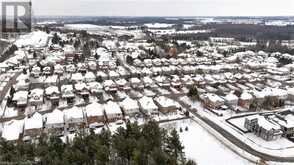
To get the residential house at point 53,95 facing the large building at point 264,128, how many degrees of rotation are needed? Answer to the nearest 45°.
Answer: approximately 45° to its left

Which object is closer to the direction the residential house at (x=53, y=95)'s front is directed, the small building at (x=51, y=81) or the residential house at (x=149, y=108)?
the residential house

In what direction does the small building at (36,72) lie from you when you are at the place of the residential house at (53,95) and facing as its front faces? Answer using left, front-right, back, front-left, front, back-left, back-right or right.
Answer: back

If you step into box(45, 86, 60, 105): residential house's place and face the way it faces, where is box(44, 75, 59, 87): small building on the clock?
The small building is roughly at 6 o'clock from the residential house.

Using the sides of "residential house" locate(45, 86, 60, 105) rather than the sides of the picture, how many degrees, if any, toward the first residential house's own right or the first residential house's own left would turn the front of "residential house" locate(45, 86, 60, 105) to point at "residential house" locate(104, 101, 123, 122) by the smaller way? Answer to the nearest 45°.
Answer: approximately 45° to the first residential house's own left

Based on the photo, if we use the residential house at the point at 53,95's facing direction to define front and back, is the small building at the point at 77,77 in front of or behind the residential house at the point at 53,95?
behind

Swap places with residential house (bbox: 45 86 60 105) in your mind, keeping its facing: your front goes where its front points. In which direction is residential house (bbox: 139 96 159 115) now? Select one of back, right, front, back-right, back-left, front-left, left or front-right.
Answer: front-left

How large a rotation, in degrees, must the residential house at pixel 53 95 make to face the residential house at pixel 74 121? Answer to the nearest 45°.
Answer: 0° — it already faces it

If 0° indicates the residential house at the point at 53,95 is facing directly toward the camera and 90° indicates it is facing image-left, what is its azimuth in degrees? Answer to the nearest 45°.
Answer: approximately 0°
